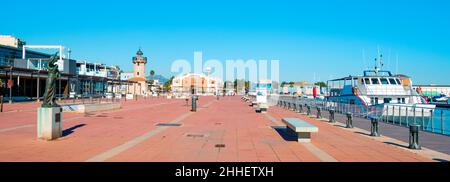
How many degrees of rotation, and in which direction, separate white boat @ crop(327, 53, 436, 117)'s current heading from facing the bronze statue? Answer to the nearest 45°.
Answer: approximately 45° to its right

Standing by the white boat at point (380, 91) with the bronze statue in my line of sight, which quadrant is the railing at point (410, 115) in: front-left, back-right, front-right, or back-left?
front-left

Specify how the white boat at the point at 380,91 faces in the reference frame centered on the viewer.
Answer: facing the viewer and to the right of the viewer

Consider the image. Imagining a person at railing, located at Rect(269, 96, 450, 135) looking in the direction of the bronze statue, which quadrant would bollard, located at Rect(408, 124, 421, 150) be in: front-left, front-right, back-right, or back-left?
front-left

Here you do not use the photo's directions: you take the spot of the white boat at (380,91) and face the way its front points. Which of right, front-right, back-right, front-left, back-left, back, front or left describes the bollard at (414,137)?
front-right

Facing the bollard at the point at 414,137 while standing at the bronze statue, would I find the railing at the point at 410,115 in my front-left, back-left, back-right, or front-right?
front-left
